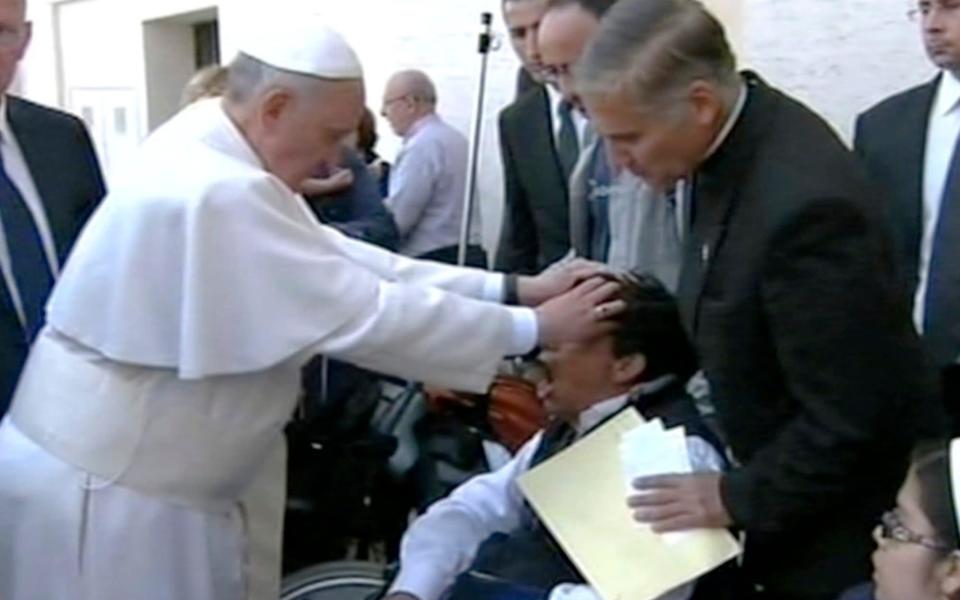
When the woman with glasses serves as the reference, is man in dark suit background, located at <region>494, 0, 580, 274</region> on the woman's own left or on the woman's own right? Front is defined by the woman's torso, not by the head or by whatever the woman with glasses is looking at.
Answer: on the woman's own right

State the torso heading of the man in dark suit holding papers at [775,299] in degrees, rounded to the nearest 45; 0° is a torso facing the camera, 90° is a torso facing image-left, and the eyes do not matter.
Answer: approximately 90°

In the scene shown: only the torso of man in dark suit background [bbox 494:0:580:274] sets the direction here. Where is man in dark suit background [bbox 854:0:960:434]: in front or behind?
in front

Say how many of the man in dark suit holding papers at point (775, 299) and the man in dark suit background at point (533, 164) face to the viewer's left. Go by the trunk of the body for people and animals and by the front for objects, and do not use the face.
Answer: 1

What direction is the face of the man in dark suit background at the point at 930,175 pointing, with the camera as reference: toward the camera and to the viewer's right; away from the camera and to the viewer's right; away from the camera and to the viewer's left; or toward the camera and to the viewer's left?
toward the camera and to the viewer's left
